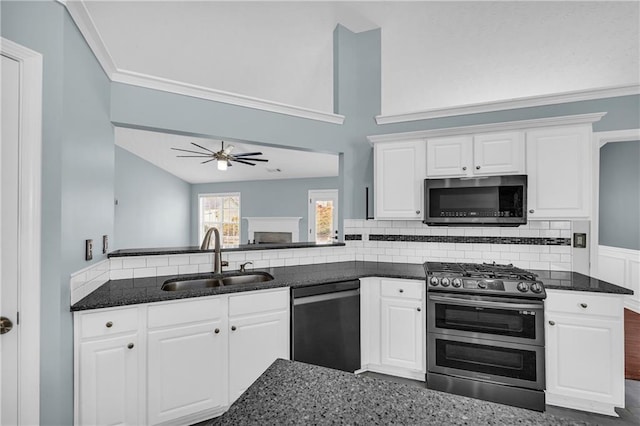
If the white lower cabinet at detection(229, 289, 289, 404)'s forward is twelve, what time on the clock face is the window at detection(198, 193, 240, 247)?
The window is roughly at 7 o'clock from the white lower cabinet.

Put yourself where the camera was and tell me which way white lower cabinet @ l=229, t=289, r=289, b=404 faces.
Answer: facing the viewer and to the right of the viewer

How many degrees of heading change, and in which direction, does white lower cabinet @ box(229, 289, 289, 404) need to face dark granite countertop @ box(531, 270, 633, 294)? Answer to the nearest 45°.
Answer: approximately 45° to its left

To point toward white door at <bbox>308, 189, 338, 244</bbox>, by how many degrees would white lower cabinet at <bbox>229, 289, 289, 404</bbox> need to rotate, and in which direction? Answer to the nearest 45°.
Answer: approximately 135° to its left

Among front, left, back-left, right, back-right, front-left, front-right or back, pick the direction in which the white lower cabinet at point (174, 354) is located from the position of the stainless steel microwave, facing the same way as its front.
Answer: front-right

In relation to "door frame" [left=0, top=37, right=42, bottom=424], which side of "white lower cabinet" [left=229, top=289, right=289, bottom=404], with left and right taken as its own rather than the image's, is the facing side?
right

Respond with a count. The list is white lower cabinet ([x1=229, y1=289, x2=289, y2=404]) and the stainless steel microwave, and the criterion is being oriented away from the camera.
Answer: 0

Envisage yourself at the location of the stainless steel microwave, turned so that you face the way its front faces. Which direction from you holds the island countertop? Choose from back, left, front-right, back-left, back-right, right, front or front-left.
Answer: front

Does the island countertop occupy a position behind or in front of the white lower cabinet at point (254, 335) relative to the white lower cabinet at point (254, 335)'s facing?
in front

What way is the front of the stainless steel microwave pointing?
toward the camera

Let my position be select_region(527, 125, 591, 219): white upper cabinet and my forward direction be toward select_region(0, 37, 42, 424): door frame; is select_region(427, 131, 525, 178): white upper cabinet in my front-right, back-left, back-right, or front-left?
front-right

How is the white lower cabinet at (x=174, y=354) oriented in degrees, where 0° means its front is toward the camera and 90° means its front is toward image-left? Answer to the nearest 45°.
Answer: approximately 315°

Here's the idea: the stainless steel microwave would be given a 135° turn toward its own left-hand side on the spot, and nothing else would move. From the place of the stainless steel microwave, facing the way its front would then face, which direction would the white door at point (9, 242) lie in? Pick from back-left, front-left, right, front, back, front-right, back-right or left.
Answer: back
